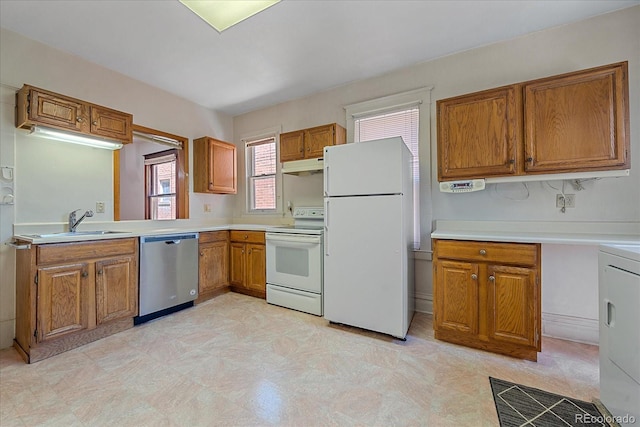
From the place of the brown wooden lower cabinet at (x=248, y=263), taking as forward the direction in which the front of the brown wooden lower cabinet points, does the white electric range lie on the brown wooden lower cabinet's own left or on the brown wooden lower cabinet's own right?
on the brown wooden lower cabinet's own left

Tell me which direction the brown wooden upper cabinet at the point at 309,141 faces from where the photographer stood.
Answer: facing the viewer and to the left of the viewer

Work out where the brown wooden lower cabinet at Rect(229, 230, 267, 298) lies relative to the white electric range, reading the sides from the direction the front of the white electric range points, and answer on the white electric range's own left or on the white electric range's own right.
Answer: on the white electric range's own right

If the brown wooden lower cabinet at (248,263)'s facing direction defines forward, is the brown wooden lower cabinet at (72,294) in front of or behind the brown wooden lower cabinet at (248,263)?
in front

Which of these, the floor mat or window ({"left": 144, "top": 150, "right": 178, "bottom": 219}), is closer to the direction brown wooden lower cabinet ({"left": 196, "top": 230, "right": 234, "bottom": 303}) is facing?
the floor mat

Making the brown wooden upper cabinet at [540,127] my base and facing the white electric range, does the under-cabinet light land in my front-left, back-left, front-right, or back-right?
front-left

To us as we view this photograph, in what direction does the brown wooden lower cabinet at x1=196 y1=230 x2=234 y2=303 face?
facing the viewer and to the right of the viewer
